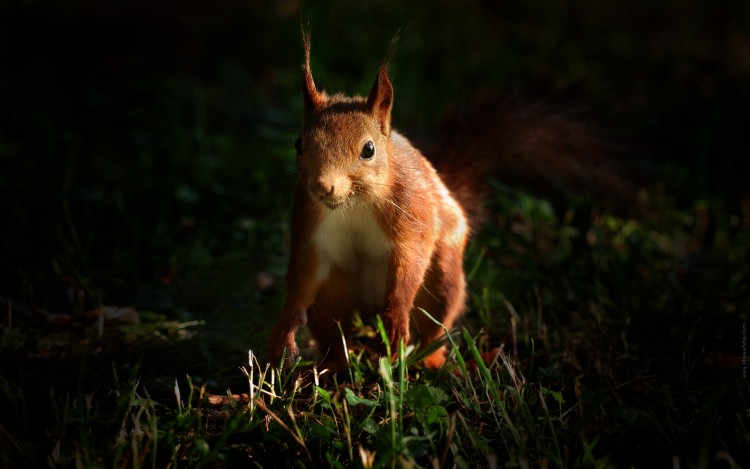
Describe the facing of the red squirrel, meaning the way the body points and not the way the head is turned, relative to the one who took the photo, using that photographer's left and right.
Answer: facing the viewer and to the left of the viewer
